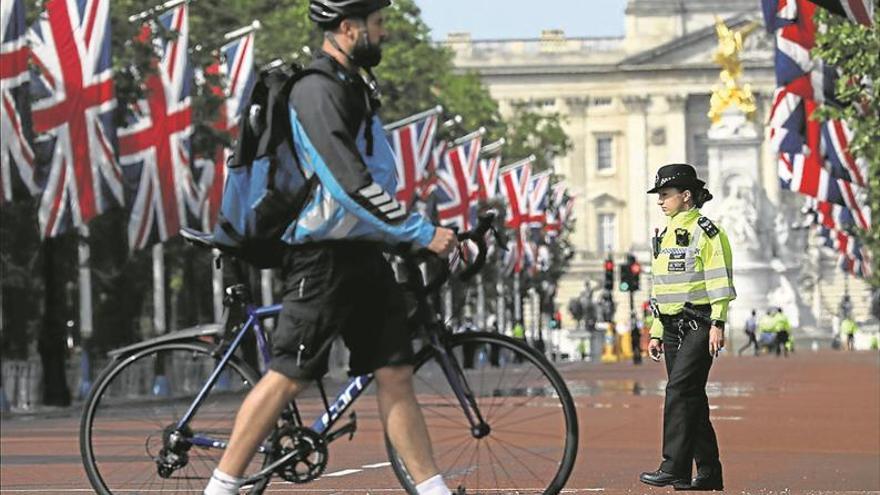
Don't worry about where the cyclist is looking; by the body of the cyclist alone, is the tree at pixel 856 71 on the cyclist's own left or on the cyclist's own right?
on the cyclist's own left

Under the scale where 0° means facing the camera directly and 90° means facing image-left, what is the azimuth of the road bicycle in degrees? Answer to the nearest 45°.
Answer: approximately 270°

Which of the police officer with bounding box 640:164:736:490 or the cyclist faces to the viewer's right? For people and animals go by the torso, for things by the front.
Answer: the cyclist

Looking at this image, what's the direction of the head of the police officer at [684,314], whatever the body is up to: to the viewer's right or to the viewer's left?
to the viewer's left

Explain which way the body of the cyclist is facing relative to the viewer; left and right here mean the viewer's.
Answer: facing to the right of the viewer

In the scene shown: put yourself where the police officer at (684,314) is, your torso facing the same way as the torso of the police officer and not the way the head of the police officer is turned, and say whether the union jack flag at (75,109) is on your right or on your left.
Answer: on your right

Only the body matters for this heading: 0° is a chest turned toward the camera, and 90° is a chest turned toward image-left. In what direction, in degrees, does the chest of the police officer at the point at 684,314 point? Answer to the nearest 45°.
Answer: approximately 45°

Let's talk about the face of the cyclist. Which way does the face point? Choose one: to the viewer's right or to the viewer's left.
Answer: to the viewer's right

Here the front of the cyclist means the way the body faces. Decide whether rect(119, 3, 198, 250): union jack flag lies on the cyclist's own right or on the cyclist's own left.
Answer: on the cyclist's own left
